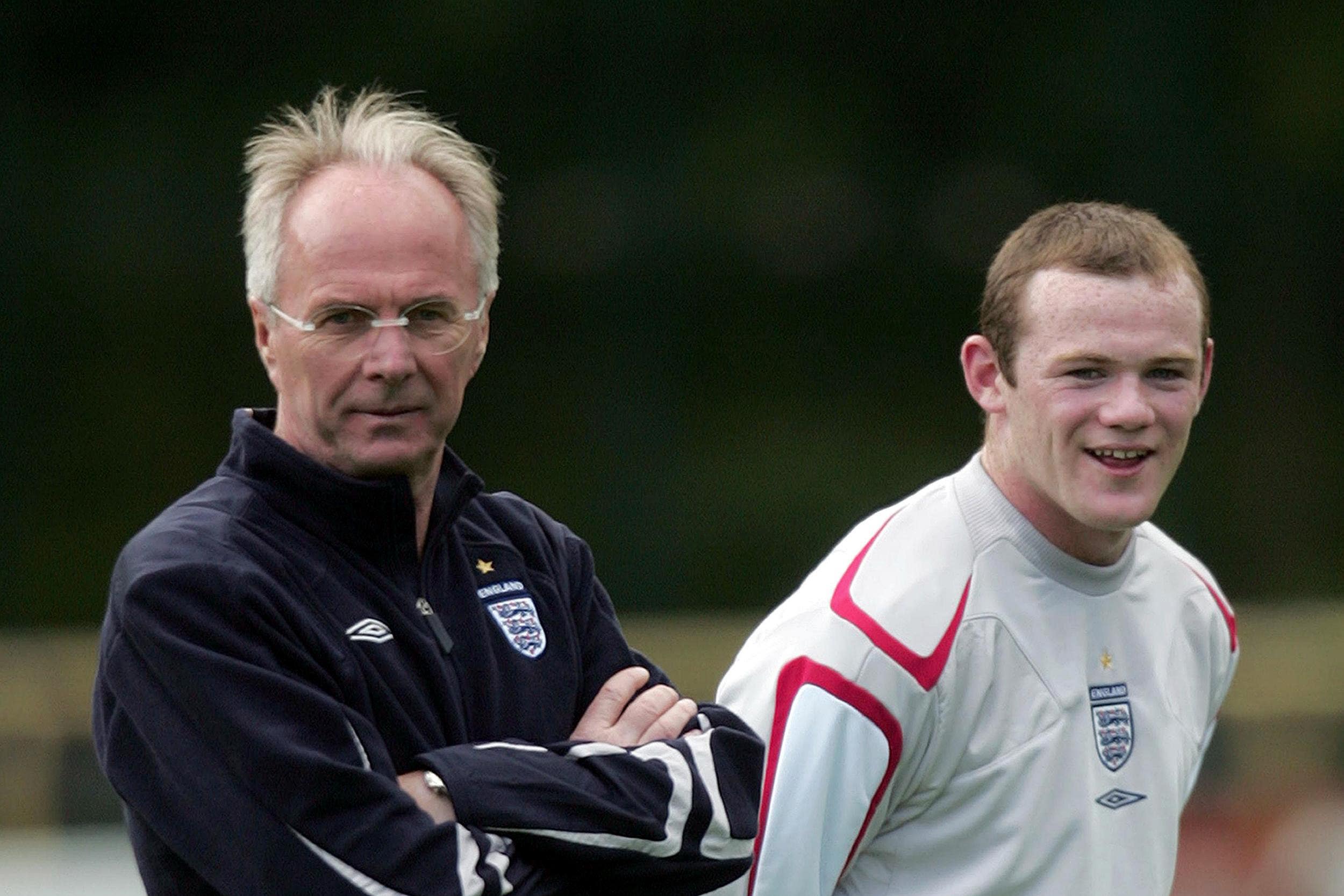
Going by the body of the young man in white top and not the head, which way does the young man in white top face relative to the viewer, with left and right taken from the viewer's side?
facing the viewer and to the right of the viewer

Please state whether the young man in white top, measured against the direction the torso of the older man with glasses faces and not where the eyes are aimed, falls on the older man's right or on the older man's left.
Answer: on the older man's left

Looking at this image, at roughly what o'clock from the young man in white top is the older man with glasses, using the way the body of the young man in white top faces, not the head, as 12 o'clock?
The older man with glasses is roughly at 3 o'clock from the young man in white top.

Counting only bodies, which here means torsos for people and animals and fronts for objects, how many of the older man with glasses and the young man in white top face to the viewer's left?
0
